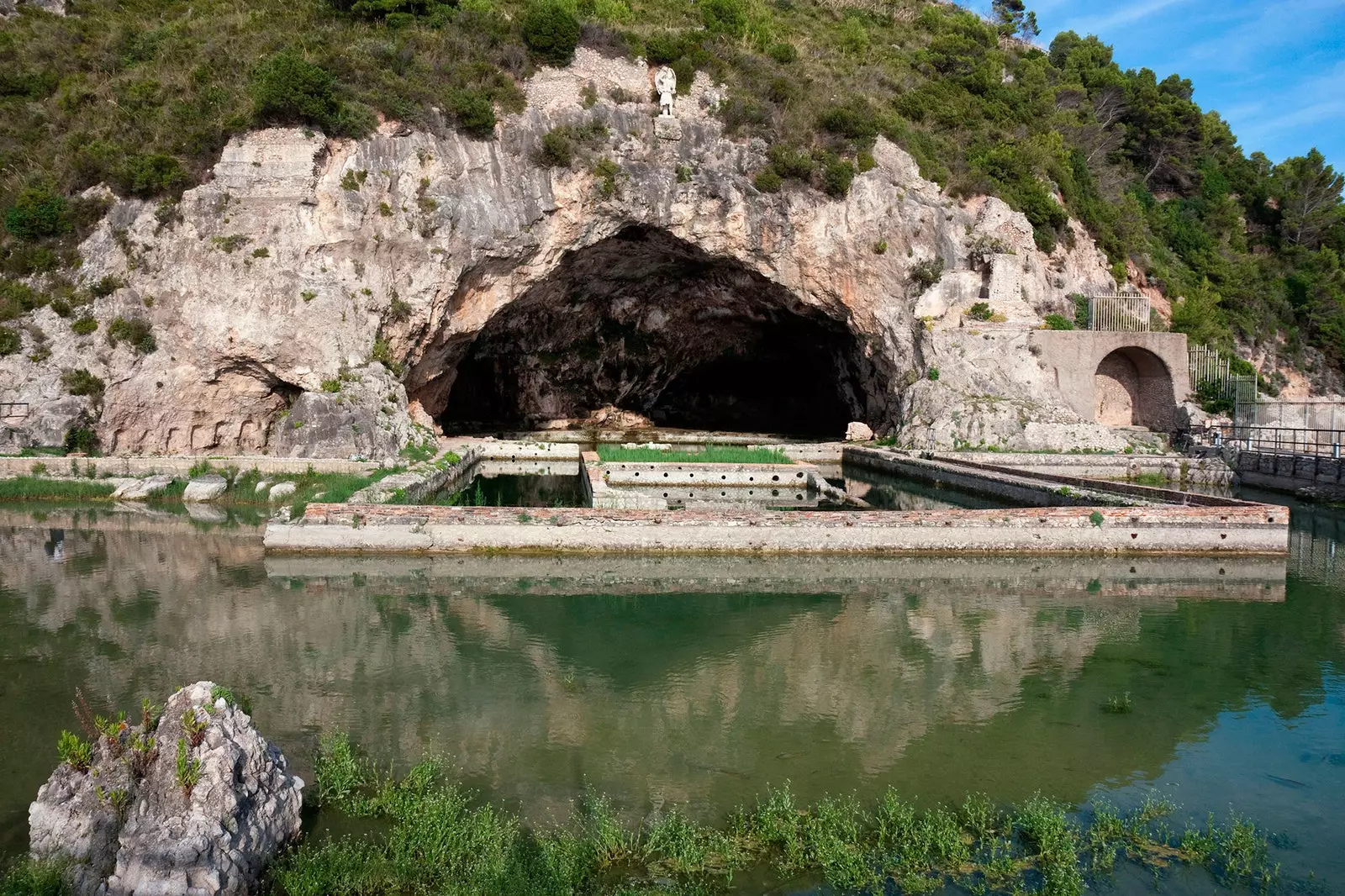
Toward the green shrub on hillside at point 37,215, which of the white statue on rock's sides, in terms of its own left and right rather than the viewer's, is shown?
right

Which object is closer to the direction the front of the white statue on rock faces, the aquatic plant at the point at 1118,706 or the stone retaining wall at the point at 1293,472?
the aquatic plant

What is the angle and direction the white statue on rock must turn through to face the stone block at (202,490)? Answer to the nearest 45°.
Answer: approximately 45° to its right

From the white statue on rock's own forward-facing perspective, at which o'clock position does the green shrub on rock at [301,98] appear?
The green shrub on rock is roughly at 2 o'clock from the white statue on rock.

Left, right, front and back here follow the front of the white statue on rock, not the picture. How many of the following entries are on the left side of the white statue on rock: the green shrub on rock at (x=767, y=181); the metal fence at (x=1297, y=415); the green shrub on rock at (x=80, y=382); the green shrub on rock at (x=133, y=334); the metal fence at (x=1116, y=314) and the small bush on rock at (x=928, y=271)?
4

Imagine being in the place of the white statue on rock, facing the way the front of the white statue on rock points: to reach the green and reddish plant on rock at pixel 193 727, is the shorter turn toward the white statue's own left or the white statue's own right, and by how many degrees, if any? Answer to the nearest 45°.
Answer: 0° — it already faces it

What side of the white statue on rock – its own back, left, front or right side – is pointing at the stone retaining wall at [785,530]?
front

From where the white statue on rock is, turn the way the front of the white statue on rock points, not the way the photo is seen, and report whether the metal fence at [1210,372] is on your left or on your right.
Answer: on your left

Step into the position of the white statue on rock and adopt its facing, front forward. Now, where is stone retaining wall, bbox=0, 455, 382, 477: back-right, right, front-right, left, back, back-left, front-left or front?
front-right

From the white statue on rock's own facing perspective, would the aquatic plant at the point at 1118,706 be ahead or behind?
ahead

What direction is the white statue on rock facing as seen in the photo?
toward the camera

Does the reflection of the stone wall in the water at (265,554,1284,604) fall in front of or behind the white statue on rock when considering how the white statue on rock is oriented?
in front

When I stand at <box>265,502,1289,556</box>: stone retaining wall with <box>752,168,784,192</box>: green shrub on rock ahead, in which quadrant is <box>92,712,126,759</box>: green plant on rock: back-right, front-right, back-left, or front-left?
back-left

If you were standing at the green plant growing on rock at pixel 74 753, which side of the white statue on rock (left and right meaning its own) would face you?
front

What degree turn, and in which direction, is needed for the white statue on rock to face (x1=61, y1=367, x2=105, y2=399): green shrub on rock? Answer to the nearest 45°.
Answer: approximately 45° to its right
